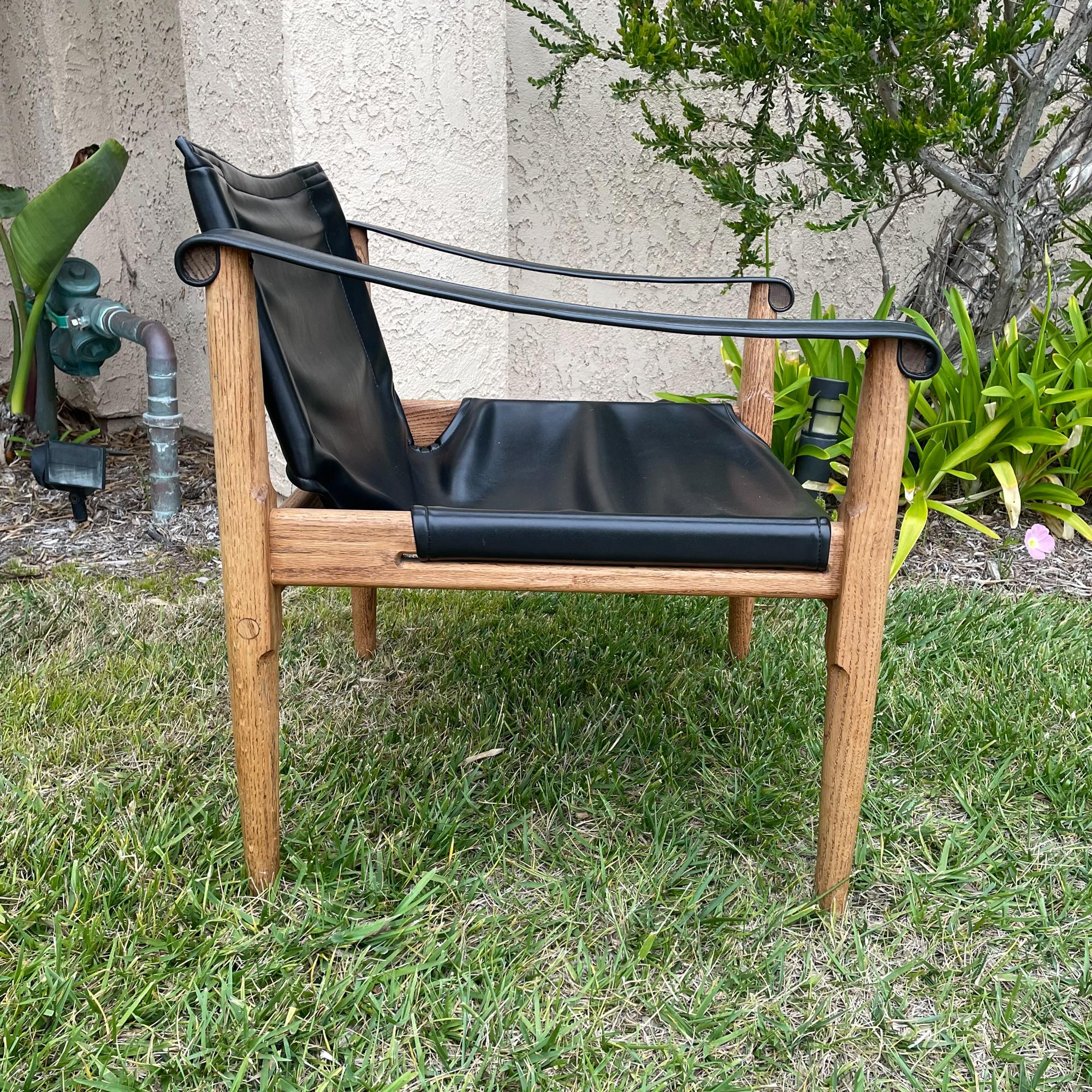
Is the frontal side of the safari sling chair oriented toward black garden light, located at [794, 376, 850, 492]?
no

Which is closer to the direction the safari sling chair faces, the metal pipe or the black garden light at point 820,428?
the black garden light

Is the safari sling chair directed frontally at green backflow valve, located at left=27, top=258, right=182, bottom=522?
no

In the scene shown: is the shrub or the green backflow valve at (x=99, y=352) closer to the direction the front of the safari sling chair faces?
the shrub

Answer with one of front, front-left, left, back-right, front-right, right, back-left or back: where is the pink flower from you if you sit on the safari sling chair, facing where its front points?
front-left

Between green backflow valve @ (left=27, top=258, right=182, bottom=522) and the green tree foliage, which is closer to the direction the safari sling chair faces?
the green tree foliage

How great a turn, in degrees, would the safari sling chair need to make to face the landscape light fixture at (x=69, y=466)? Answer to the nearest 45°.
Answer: approximately 135° to its left

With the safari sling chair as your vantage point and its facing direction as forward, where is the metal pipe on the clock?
The metal pipe is roughly at 8 o'clock from the safari sling chair.

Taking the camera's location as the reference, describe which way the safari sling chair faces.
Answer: facing to the right of the viewer

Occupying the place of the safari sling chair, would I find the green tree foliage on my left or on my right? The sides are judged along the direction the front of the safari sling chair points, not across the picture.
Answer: on my left

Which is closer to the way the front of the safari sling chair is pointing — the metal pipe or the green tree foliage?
the green tree foliage

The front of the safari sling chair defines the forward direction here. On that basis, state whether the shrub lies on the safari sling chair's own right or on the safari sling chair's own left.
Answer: on the safari sling chair's own left
